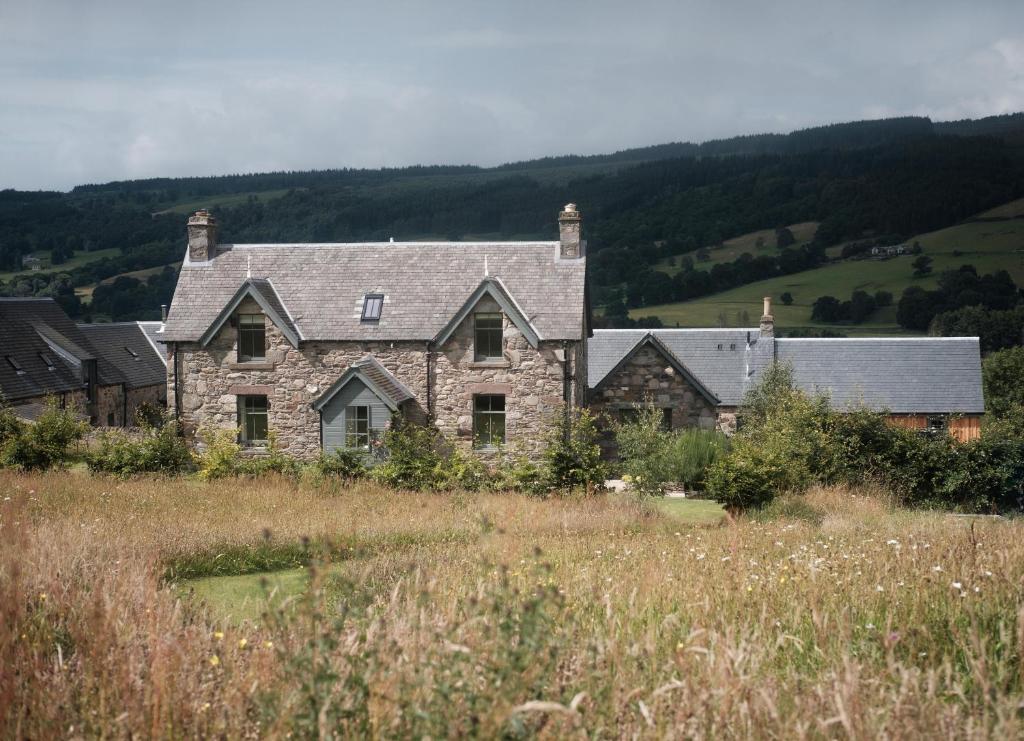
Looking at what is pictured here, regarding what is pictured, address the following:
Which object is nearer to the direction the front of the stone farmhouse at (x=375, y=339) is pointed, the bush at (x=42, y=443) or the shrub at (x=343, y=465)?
the shrub

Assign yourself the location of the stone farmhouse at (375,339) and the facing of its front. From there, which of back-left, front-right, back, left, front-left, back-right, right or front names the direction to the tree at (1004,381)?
back-left

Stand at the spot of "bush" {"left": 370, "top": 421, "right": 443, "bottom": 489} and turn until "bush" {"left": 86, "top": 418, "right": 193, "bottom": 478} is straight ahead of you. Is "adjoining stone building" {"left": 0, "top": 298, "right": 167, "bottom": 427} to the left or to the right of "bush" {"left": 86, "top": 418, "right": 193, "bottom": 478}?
right

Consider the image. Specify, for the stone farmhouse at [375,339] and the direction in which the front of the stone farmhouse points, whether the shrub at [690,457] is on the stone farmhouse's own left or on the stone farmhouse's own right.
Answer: on the stone farmhouse's own left

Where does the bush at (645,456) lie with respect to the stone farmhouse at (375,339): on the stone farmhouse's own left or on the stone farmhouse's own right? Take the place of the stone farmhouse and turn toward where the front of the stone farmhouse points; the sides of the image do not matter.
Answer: on the stone farmhouse's own left

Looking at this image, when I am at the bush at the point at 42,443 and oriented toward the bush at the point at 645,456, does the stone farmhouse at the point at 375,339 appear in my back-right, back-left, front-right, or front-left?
front-left

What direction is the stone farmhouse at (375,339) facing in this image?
toward the camera

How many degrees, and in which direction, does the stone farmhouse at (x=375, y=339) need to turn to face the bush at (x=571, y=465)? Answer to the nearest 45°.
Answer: approximately 45° to its left
